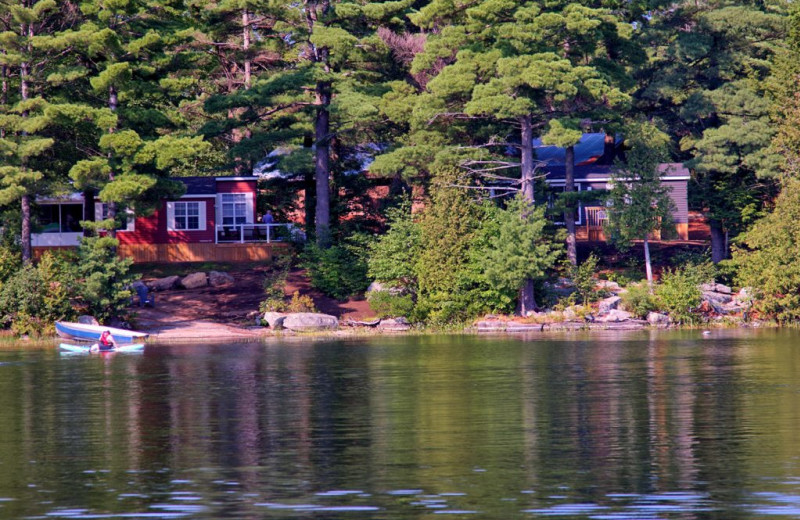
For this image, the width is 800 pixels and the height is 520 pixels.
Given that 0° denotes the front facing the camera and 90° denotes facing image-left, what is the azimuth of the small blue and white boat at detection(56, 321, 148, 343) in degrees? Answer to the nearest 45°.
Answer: approximately 90°

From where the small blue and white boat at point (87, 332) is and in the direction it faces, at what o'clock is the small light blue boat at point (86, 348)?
the small light blue boat at point (86, 348) is roughly at 9 o'clock from the small blue and white boat at point (87, 332).

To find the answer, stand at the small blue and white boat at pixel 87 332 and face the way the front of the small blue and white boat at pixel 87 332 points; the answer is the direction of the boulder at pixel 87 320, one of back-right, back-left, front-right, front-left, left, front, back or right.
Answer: right

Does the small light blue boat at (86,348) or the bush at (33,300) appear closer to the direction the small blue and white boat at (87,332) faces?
the bush

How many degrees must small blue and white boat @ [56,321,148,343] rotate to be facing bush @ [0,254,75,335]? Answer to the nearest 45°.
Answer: approximately 45° to its right

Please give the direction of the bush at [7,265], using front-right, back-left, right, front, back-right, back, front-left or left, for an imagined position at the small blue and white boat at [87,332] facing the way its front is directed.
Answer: front-right
